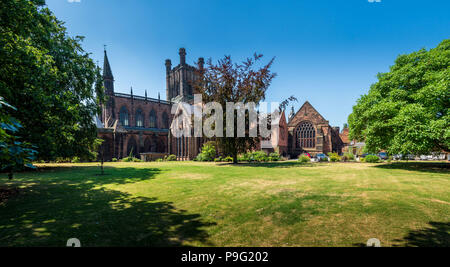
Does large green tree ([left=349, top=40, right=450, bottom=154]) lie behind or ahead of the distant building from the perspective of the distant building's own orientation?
ahead

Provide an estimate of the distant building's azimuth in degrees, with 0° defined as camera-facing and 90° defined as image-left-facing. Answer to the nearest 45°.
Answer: approximately 0°

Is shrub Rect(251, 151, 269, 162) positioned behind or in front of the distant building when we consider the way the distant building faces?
in front
